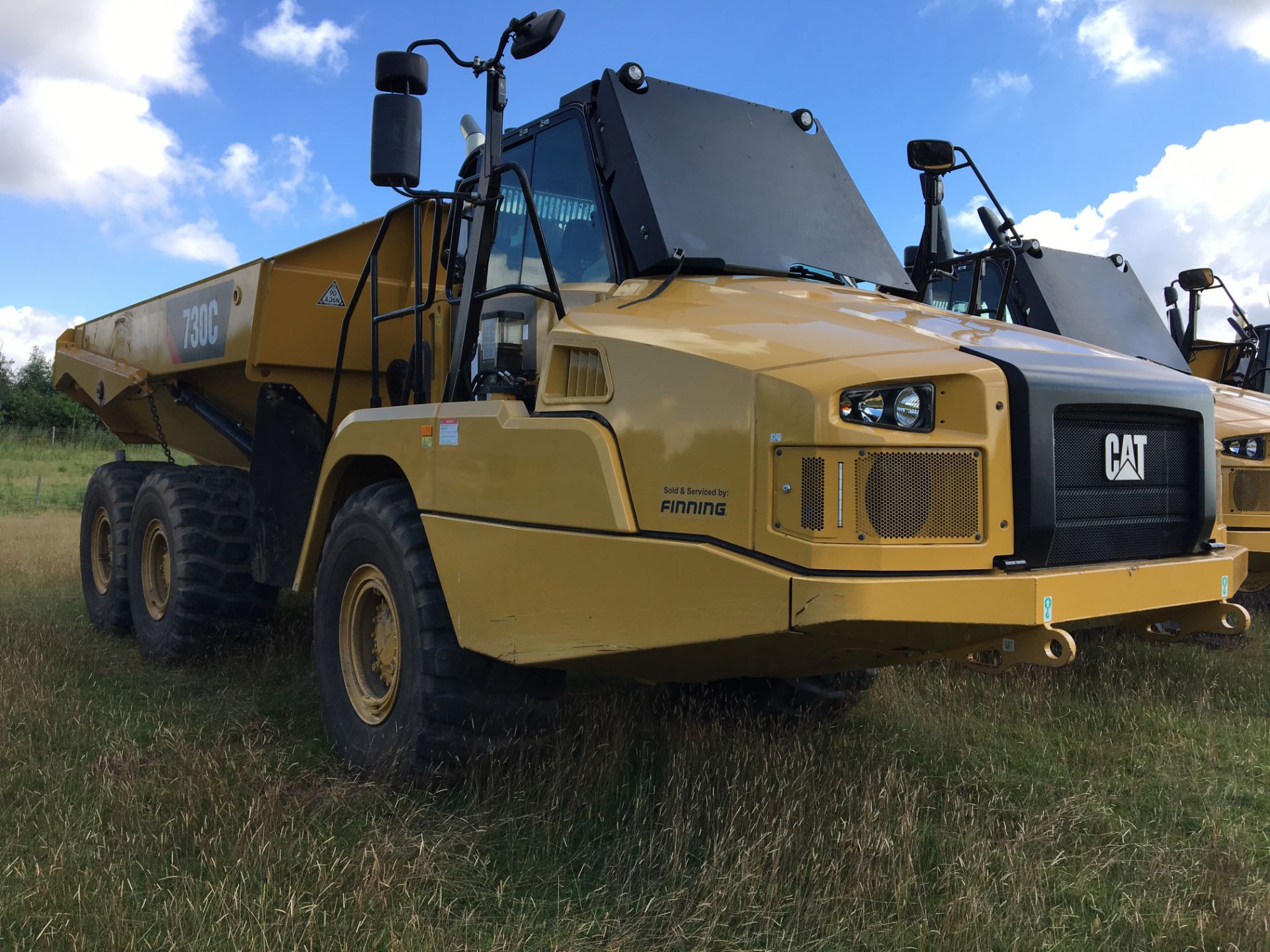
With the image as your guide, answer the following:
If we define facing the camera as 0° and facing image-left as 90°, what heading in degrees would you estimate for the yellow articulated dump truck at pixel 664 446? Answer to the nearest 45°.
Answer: approximately 315°

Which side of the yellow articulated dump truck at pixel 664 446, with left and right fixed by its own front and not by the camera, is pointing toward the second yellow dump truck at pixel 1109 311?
left

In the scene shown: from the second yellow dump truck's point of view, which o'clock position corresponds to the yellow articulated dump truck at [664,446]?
The yellow articulated dump truck is roughly at 2 o'clock from the second yellow dump truck.

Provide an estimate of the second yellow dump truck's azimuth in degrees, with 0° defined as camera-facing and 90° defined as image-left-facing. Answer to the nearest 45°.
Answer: approximately 315°

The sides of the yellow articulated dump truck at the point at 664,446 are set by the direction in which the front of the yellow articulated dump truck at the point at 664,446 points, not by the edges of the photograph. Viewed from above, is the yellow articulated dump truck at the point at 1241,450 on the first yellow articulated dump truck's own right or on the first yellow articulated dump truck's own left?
on the first yellow articulated dump truck's own left
